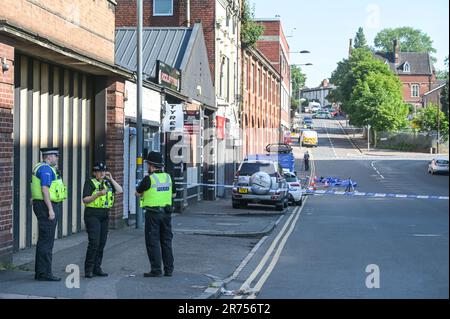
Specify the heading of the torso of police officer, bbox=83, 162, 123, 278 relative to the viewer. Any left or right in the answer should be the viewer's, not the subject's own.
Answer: facing the viewer and to the right of the viewer

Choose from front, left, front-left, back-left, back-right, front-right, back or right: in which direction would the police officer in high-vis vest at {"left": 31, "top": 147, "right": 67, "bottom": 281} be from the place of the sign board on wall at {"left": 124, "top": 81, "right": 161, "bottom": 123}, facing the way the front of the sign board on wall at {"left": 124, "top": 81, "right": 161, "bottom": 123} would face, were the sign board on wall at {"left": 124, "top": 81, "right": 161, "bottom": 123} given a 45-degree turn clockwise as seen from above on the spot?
front

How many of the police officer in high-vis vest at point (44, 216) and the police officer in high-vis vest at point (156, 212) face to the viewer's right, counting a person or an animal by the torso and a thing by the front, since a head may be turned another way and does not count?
1

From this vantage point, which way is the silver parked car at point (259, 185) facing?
away from the camera

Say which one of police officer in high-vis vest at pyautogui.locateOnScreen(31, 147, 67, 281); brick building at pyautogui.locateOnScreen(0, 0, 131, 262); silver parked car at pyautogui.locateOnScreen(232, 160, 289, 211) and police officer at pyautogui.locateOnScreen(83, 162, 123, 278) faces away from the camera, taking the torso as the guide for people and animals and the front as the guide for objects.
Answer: the silver parked car

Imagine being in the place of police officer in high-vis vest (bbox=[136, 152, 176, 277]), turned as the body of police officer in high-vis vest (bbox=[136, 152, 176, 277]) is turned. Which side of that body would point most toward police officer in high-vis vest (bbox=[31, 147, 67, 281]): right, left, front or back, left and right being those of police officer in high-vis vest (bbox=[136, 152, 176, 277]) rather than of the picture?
left

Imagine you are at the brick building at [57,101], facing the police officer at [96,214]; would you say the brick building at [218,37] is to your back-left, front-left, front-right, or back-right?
back-left

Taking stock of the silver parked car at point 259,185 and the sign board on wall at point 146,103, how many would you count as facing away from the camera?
1

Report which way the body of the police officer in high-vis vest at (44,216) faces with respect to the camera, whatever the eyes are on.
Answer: to the viewer's right

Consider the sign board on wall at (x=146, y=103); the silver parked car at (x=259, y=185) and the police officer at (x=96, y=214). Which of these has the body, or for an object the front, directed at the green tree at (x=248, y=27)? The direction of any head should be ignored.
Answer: the silver parked car

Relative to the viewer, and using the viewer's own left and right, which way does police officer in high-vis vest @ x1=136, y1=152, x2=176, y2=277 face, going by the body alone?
facing away from the viewer and to the left of the viewer

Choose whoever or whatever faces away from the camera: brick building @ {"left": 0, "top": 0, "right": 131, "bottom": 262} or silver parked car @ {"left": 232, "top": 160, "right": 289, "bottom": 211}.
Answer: the silver parked car

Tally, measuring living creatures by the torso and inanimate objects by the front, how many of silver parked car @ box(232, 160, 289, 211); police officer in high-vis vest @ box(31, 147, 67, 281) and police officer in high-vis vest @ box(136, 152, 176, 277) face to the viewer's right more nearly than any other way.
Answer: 1
